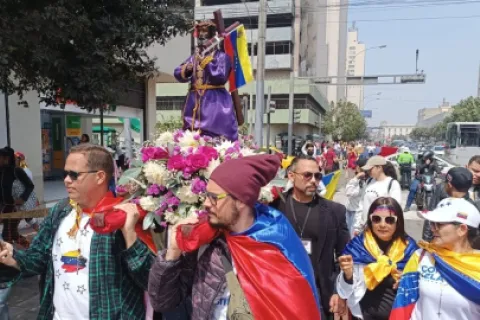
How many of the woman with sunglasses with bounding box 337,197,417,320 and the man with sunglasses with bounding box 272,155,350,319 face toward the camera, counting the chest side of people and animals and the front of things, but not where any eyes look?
2

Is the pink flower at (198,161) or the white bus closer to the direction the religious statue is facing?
the pink flower

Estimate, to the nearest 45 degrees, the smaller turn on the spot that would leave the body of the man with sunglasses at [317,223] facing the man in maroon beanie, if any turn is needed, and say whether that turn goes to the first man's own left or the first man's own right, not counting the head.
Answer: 0° — they already face them

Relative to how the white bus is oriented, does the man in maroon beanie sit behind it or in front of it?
in front

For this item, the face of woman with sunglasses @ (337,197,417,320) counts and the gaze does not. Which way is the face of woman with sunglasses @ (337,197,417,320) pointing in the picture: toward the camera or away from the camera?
toward the camera

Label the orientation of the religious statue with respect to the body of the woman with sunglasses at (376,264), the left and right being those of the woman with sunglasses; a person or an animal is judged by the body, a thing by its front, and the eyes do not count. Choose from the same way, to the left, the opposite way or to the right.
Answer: the same way

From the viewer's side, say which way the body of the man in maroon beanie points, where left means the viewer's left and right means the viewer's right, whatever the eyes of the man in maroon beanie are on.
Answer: facing the viewer and to the left of the viewer

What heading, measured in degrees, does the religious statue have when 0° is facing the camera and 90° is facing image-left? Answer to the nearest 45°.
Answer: approximately 45°

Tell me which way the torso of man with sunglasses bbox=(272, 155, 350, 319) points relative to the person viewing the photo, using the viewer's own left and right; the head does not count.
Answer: facing the viewer

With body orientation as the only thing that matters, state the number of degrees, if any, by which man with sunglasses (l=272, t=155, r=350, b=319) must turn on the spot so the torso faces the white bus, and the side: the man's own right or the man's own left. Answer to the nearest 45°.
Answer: approximately 180°

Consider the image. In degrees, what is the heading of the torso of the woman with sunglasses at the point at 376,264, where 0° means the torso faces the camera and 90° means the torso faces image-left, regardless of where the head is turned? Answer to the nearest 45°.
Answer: approximately 0°

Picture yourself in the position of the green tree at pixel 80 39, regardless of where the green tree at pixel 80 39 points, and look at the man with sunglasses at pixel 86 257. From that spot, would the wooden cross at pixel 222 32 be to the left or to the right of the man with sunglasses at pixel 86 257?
left
